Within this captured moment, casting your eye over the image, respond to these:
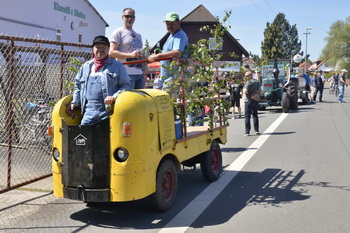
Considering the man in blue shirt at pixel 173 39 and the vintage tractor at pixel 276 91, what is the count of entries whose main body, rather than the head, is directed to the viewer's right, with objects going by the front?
0

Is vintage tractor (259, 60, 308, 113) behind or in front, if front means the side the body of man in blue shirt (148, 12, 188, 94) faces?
behind

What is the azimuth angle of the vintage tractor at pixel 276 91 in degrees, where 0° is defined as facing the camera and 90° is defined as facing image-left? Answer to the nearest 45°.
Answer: approximately 45°

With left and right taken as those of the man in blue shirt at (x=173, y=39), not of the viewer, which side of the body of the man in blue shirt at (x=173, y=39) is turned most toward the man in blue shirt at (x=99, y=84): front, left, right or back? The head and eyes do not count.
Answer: front

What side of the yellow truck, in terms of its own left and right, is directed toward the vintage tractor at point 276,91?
back

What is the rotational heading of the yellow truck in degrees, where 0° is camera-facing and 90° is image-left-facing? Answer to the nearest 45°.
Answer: approximately 45°

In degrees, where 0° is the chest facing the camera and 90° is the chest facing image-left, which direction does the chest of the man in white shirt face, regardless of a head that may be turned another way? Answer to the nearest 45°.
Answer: approximately 315°

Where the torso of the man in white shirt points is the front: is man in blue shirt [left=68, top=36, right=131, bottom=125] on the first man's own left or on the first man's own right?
on the first man's own right

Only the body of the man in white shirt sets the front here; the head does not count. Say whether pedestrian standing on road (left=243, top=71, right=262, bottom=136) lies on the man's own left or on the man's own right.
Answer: on the man's own left

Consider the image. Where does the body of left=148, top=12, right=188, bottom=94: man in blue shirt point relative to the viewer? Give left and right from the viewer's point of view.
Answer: facing the viewer and to the left of the viewer
